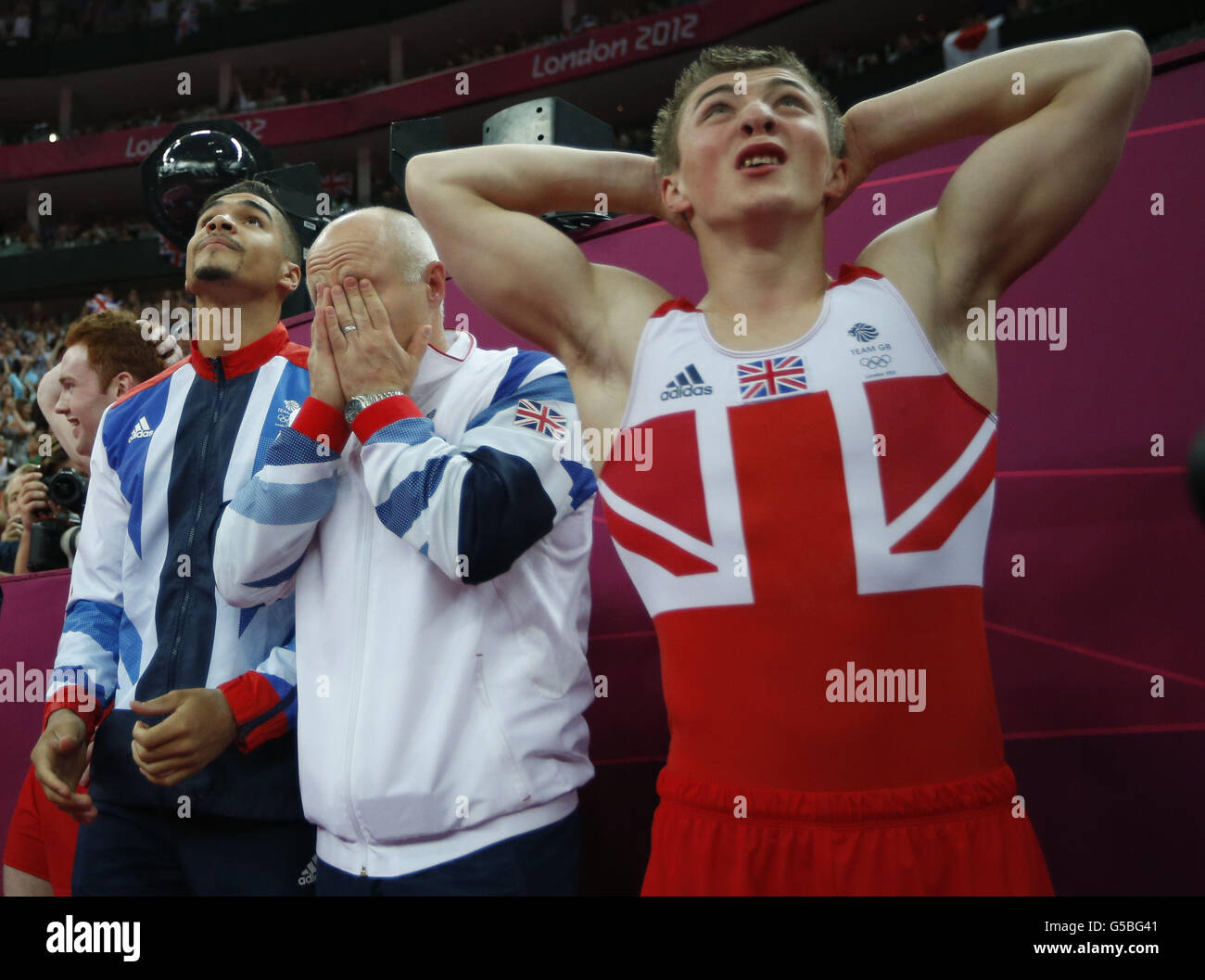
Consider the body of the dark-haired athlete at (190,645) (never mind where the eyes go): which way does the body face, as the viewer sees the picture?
toward the camera

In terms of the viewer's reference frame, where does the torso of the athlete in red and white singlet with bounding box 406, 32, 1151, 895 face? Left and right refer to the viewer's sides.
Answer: facing the viewer

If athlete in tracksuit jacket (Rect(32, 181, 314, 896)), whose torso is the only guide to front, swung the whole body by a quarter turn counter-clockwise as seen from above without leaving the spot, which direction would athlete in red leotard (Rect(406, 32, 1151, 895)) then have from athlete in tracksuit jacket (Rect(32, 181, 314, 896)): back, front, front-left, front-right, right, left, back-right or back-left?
front-right
